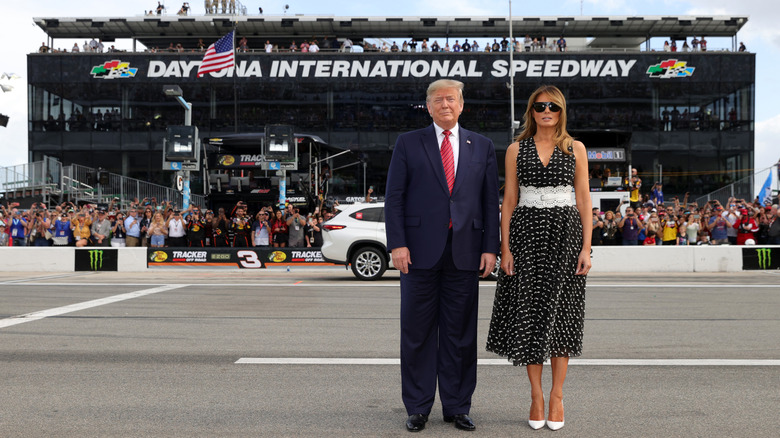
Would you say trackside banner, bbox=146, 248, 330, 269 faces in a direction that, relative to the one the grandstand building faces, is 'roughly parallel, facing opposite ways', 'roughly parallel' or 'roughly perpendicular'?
roughly parallel

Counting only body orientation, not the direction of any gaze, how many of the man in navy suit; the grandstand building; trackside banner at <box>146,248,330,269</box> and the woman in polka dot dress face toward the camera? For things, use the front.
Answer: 4

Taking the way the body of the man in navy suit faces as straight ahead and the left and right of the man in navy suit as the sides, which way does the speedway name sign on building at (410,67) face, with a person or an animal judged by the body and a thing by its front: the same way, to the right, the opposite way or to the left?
the same way

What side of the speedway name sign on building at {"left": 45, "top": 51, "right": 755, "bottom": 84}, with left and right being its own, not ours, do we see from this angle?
front

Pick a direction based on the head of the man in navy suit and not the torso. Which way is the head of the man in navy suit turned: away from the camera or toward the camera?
toward the camera

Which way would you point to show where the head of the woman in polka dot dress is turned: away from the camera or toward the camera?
toward the camera

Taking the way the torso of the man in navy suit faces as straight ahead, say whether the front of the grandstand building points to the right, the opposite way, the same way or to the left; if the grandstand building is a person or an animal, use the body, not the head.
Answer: the same way

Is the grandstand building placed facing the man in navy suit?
yes

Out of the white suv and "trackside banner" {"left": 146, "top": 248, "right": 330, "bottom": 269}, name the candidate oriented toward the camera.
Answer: the trackside banner

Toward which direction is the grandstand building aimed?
toward the camera

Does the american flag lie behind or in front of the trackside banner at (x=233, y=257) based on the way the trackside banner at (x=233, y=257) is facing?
behind

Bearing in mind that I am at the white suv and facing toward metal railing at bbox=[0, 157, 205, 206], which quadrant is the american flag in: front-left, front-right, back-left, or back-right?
front-right

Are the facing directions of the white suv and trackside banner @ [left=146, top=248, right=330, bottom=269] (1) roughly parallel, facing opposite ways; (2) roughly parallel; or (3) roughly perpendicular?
roughly perpendicular
